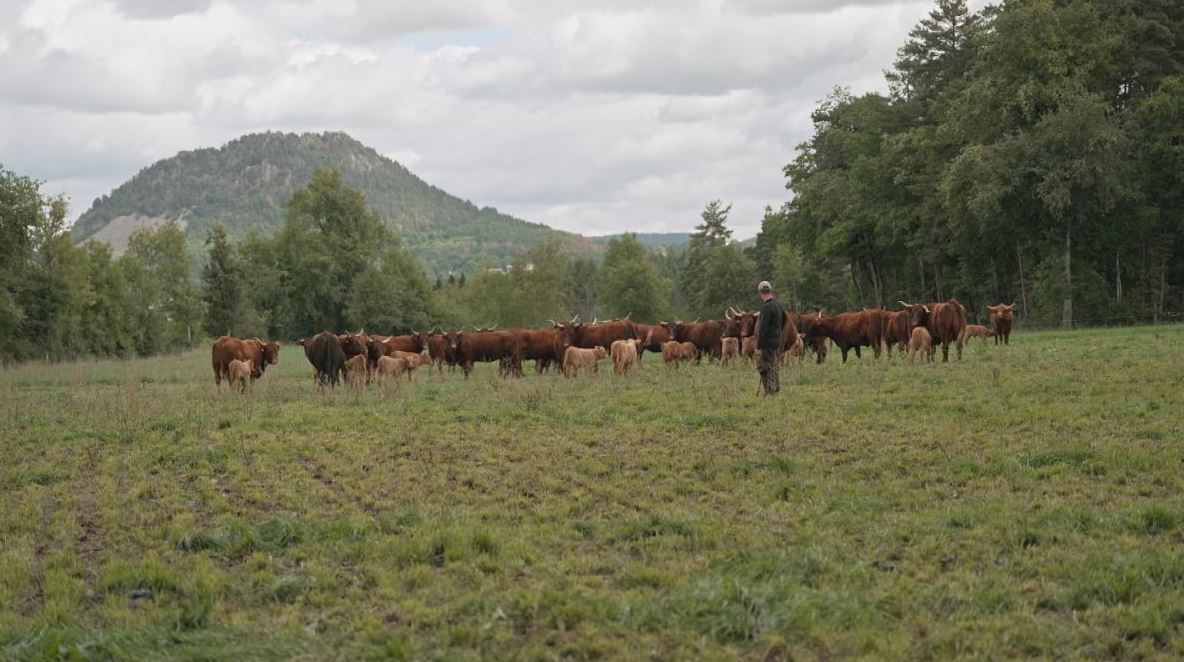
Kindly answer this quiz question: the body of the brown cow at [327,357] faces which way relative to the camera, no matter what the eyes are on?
away from the camera

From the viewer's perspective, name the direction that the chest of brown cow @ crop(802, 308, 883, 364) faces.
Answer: to the viewer's left

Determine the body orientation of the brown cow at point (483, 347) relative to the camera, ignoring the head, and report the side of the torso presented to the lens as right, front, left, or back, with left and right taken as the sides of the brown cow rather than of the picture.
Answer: left

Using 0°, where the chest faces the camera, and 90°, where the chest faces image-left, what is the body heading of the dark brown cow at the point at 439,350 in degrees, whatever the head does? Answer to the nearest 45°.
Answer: approximately 45°

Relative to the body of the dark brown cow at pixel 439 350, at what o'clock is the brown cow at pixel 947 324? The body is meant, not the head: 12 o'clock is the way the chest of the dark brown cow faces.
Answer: The brown cow is roughly at 9 o'clock from the dark brown cow.

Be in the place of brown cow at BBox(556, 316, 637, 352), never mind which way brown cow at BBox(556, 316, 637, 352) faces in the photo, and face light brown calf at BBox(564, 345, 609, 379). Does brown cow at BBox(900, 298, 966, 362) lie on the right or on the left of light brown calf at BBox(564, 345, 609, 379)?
left
